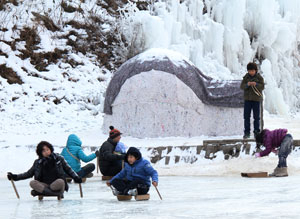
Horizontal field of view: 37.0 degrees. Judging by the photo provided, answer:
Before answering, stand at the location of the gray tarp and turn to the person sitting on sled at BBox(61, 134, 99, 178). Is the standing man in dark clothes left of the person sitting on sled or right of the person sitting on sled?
left

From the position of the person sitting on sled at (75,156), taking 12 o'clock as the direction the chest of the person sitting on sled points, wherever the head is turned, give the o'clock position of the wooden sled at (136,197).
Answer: The wooden sled is roughly at 4 o'clock from the person sitting on sled.

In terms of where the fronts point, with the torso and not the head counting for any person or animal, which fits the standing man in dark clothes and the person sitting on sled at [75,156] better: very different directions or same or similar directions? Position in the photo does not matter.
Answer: very different directions

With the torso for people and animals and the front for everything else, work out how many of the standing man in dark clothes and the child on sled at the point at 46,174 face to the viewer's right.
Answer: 0

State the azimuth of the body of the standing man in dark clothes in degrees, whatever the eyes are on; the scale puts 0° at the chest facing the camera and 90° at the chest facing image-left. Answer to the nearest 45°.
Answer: approximately 0°

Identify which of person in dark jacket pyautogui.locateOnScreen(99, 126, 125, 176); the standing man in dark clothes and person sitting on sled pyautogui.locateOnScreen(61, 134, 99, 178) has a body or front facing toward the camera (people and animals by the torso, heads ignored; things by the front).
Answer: the standing man in dark clothes

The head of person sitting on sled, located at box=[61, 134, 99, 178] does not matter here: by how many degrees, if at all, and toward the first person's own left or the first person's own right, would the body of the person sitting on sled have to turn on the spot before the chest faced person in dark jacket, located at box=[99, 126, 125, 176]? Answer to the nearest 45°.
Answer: approximately 45° to the first person's own right
